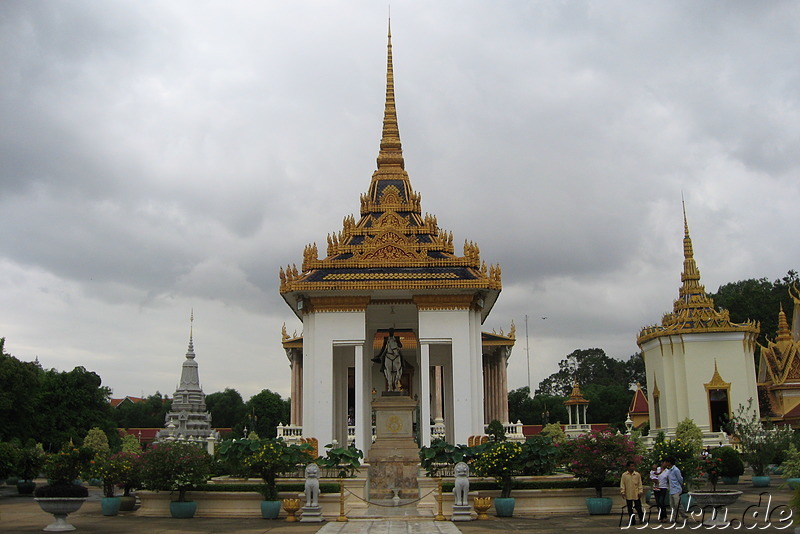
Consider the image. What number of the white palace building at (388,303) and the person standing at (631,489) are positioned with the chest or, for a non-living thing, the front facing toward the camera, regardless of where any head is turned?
2

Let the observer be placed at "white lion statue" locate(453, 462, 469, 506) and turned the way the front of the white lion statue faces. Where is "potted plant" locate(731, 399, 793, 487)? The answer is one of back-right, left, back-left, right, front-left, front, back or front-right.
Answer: back-left

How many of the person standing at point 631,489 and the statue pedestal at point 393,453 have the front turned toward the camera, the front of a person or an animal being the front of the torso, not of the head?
2

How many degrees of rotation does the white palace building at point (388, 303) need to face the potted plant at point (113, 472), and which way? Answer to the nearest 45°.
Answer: approximately 45° to its right

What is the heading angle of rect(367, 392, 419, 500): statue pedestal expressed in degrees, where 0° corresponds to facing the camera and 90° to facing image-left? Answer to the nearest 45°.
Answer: approximately 0°

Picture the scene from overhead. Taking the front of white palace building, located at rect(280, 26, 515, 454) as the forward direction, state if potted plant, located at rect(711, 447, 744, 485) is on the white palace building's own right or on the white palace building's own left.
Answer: on the white palace building's own left

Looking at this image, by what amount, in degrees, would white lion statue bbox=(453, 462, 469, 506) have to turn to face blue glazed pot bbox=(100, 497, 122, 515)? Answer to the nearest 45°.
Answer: approximately 90° to its right

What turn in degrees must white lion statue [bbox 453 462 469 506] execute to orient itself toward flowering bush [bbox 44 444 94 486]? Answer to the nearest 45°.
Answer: approximately 90° to its right

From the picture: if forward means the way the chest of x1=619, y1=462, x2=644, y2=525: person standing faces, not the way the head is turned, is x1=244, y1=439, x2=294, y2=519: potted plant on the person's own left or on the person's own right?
on the person's own right

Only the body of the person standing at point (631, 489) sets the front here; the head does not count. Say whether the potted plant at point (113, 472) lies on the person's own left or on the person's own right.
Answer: on the person's own right

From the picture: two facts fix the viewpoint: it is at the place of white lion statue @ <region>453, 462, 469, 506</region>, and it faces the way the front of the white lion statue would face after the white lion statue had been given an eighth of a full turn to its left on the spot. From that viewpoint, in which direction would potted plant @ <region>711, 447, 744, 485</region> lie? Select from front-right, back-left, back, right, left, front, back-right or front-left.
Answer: left

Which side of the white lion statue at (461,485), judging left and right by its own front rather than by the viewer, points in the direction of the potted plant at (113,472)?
right

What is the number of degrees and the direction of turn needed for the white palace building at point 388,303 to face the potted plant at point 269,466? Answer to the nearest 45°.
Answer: approximately 45° to its right
